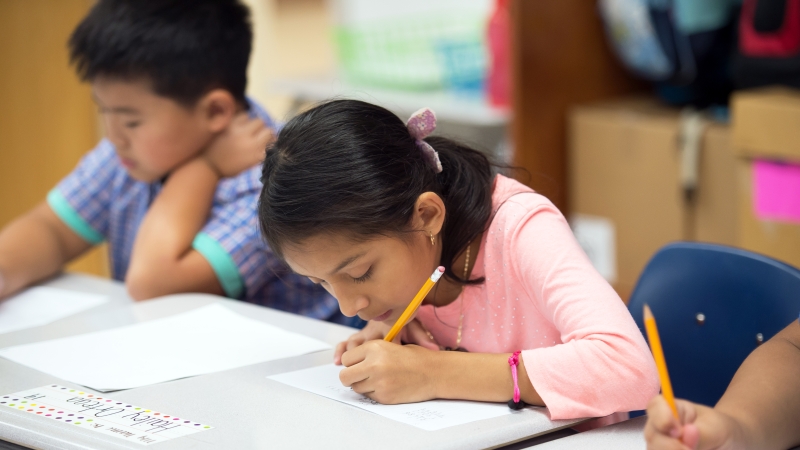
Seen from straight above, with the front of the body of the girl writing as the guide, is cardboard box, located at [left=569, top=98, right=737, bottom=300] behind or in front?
behind

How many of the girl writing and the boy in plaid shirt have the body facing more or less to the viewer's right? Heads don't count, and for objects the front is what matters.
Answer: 0

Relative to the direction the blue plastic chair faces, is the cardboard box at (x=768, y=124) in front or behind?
behind

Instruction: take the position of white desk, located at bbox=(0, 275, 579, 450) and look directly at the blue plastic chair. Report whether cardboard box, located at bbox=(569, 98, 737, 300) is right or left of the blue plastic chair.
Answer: left

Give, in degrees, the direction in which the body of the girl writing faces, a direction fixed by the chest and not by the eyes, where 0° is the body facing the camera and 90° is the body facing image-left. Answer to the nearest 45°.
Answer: approximately 45°

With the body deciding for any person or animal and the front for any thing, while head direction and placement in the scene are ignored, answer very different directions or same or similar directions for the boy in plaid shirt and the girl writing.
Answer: same or similar directions

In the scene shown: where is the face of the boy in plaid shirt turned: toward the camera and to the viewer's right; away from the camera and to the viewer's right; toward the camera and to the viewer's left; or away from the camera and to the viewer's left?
toward the camera and to the viewer's left

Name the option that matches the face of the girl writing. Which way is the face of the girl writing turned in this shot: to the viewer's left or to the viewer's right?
to the viewer's left
